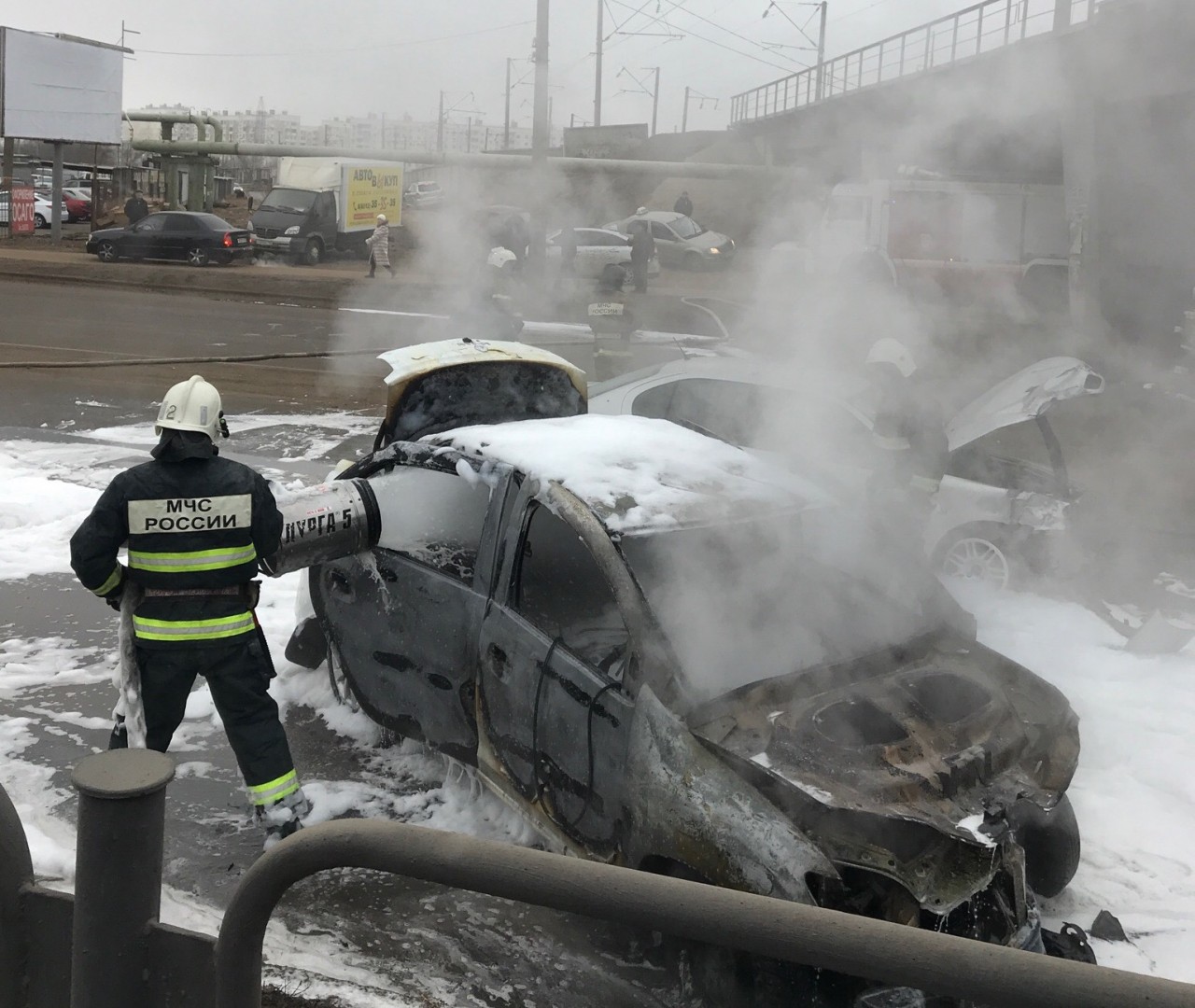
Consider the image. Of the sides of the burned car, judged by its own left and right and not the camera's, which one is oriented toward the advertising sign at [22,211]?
back

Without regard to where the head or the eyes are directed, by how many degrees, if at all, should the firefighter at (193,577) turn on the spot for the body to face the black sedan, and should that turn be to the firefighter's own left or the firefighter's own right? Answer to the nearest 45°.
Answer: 0° — they already face it

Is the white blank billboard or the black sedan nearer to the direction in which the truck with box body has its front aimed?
the black sedan

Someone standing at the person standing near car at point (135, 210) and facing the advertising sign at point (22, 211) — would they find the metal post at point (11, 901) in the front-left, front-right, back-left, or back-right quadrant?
back-left

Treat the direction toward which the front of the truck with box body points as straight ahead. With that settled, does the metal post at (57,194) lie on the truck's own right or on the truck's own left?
on the truck's own right

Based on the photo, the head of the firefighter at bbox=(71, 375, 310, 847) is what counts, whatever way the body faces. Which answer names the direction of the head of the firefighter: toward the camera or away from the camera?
away from the camera

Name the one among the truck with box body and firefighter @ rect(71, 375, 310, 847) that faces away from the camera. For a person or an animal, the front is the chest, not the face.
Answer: the firefighter

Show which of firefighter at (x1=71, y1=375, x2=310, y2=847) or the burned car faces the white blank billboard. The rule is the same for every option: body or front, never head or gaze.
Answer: the firefighter

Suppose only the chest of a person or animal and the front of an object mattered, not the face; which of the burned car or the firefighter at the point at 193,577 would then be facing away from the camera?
the firefighter

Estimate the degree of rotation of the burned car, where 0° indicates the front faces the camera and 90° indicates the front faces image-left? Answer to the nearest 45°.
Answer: approximately 315°

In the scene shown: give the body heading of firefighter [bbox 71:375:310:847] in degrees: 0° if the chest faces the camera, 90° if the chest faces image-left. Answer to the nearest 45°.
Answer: approximately 180°

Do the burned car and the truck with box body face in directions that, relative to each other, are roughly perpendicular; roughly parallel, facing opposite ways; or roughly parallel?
roughly perpendicular

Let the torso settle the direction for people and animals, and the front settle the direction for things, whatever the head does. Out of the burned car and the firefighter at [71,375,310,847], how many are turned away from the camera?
1
